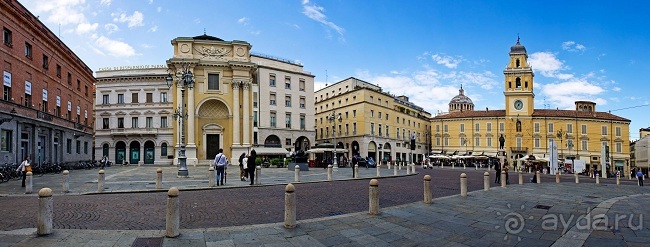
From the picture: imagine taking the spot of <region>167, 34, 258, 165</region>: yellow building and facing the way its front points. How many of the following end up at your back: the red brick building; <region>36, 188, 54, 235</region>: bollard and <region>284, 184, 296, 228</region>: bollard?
0

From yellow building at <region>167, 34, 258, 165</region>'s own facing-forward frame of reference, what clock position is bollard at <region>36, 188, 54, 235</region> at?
The bollard is roughly at 12 o'clock from the yellow building.

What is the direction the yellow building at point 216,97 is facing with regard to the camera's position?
facing the viewer

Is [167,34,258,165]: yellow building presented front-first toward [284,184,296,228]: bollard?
yes

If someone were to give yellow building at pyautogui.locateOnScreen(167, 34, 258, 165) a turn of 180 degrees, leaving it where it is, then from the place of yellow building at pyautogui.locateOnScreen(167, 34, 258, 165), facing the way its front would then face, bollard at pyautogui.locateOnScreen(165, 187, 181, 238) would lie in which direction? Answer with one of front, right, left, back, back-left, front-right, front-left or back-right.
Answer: back
